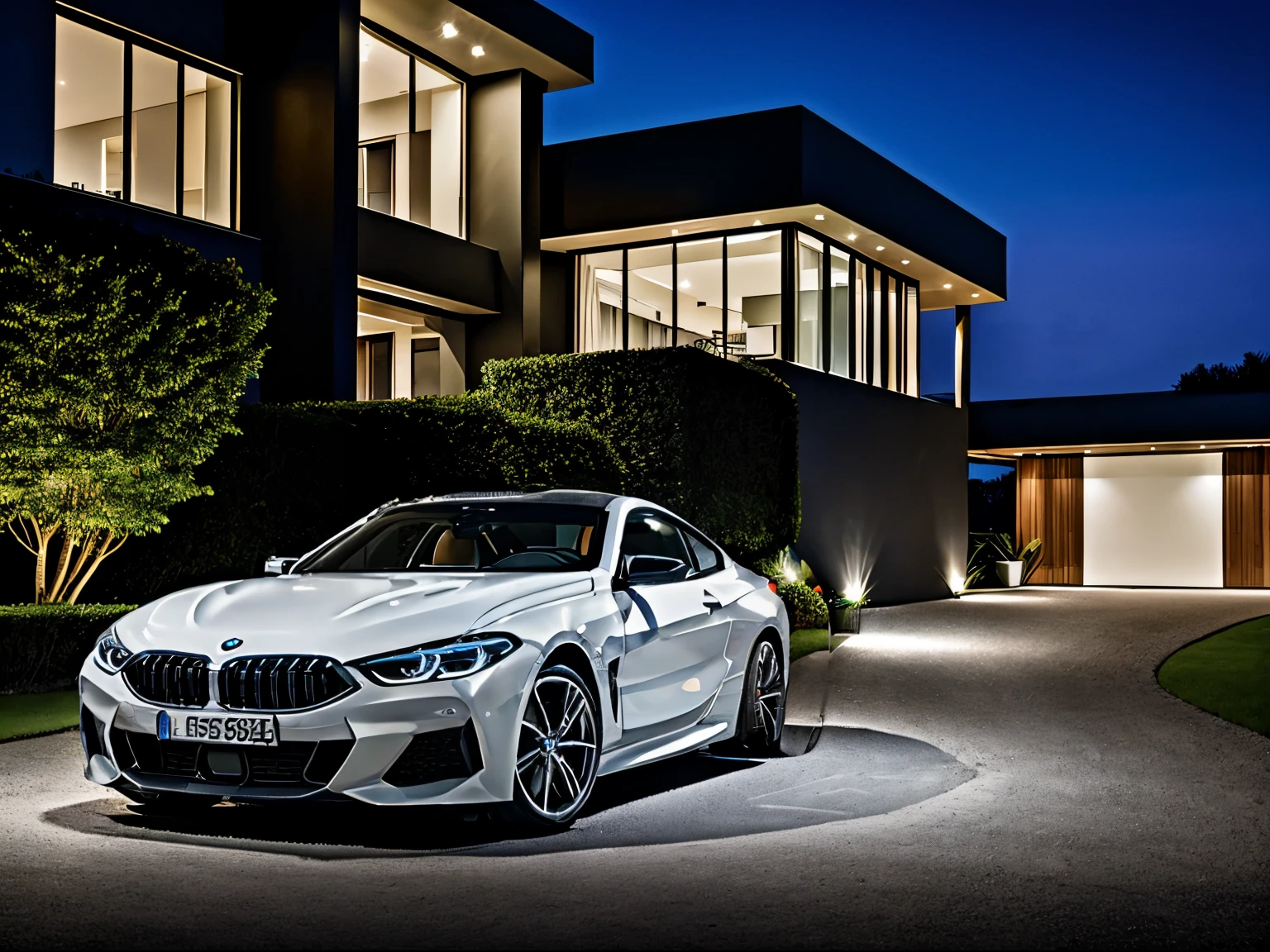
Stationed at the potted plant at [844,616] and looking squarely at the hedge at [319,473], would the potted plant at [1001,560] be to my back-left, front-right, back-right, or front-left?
back-right

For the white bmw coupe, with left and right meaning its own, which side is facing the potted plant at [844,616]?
back

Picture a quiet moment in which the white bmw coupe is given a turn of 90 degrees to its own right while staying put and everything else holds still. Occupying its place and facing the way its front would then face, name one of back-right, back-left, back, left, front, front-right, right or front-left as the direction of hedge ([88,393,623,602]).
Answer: front-right

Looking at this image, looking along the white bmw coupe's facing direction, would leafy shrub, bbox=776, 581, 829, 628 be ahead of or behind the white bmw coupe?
behind

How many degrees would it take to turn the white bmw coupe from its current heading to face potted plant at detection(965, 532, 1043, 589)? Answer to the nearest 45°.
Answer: approximately 180°

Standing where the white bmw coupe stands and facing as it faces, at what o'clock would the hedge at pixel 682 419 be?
The hedge is roughly at 5 o'clock from the white bmw coupe.

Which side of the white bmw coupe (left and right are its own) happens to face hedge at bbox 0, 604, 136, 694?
right

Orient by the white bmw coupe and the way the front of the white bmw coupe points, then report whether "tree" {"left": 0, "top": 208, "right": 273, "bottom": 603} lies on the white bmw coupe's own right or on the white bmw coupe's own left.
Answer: on the white bmw coupe's own right

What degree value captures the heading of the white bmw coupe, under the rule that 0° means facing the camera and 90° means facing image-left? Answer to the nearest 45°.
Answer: approximately 45°
